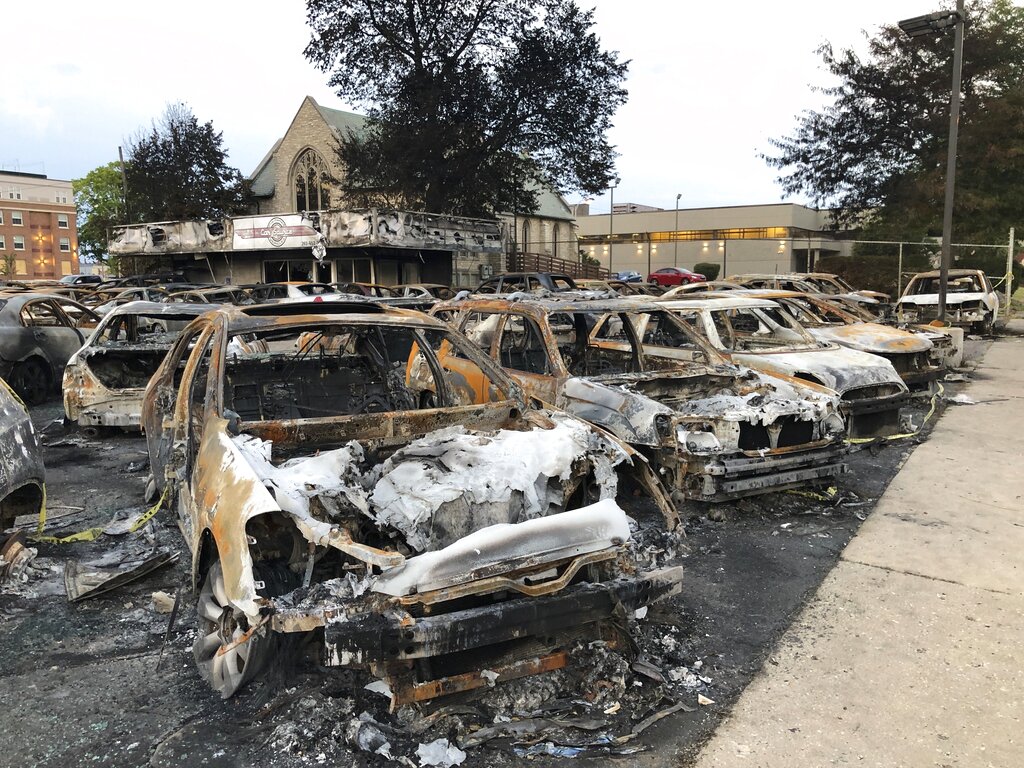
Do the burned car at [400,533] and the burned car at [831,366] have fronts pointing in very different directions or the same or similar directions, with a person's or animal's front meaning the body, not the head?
same or similar directions

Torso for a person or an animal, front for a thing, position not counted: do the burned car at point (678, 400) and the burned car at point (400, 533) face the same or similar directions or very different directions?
same or similar directions

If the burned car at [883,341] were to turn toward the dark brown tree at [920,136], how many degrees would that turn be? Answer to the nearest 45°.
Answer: approximately 135° to its left

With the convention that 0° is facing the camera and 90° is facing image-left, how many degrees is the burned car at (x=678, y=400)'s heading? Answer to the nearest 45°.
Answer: approximately 315°

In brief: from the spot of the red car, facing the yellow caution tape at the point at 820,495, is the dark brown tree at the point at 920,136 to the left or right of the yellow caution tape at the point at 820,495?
left

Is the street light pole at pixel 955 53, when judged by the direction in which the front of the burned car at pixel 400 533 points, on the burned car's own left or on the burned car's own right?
on the burned car's own left

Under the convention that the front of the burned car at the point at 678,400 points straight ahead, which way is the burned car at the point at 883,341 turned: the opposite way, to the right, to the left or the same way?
the same way

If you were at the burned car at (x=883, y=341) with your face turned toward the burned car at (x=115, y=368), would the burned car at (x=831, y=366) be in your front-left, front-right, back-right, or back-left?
front-left

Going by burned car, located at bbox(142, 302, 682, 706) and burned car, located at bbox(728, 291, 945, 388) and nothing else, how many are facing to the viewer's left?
0

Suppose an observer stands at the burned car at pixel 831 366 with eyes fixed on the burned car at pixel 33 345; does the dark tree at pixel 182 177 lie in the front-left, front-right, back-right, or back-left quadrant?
front-right

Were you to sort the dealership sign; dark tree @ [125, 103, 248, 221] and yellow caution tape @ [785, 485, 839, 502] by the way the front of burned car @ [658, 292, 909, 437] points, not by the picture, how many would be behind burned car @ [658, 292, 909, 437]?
2

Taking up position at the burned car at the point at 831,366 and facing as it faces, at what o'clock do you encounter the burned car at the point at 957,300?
the burned car at the point at 957,300 is roughly at 8 o'clock from the burned car at the point at 831,366.

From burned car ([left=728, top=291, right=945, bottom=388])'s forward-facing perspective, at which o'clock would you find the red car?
The red car is roughly at 7 o'clock from the burned car.

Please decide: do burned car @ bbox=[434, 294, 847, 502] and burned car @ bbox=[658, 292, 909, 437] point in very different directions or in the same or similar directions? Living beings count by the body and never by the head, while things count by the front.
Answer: same or similar directions

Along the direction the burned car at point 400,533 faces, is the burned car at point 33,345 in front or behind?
behind

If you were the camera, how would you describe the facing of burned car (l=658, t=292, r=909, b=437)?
facing the viewer and to the right of the viewer

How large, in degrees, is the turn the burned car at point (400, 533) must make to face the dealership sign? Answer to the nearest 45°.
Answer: approximately 135° to its left

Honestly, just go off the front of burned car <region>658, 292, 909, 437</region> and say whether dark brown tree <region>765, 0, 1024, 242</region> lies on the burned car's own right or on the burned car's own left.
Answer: on the burned car's own left

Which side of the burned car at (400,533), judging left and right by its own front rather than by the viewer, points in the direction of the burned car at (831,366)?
left

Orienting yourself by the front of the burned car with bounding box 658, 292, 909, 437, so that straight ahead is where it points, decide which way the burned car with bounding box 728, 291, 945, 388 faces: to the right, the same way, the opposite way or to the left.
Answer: the same way
